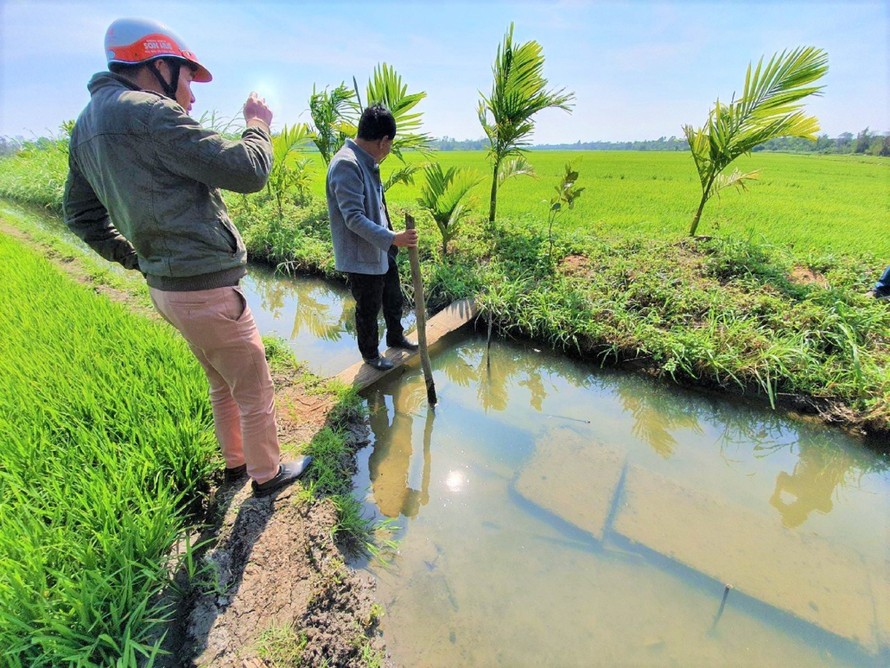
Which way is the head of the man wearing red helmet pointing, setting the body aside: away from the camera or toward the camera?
away from the camera

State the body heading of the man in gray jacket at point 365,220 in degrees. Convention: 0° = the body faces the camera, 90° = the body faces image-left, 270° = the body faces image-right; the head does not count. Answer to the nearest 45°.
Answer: approximately 270°

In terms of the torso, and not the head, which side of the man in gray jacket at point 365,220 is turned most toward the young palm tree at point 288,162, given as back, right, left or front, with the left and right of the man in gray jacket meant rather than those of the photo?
left

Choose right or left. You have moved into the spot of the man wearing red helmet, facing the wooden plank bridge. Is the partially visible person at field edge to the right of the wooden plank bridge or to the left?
right

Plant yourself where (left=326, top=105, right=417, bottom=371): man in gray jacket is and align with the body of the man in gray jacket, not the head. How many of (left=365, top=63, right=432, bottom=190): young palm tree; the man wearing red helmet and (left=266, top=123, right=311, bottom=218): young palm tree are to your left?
2

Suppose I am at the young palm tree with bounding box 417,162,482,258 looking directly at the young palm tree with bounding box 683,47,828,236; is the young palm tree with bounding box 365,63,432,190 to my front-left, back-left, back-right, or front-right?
back-left

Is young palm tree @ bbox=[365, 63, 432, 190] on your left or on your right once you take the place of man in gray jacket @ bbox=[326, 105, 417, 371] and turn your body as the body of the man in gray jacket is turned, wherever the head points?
on your left

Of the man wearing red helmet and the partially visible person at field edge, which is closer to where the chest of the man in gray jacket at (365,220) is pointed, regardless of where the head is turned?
the partially visible person at field edge
